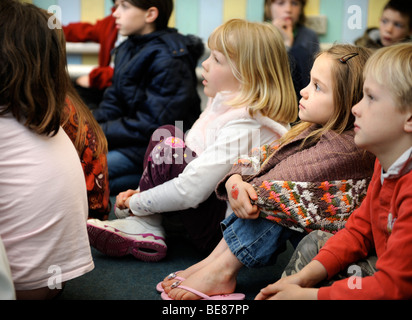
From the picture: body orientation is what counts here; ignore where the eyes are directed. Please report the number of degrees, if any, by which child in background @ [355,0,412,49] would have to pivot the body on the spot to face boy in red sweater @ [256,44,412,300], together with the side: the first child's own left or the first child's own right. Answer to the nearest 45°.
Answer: approximately 45° to the first child's own left

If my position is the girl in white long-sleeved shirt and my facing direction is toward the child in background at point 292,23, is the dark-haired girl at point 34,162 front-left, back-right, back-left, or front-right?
back-left

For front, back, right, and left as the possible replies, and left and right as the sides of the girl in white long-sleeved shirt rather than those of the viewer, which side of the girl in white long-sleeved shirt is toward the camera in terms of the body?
left

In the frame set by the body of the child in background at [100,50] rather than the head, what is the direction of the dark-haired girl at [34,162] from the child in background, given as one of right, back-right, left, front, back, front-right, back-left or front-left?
left

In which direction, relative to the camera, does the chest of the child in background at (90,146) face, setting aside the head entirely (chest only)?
to the viewer's left

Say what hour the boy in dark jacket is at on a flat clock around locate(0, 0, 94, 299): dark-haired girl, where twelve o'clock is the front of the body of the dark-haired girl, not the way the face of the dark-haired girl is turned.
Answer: The boy in dark jacket is roughly at 2 o'clock from the dark-haired girl.

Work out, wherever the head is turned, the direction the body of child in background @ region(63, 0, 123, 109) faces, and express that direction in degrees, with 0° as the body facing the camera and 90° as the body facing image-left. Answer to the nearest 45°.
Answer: approximately 90°

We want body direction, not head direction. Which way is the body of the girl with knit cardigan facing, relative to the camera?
to the viewer's left

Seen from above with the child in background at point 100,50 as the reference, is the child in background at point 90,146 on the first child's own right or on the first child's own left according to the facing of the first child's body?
on the first child's own left
